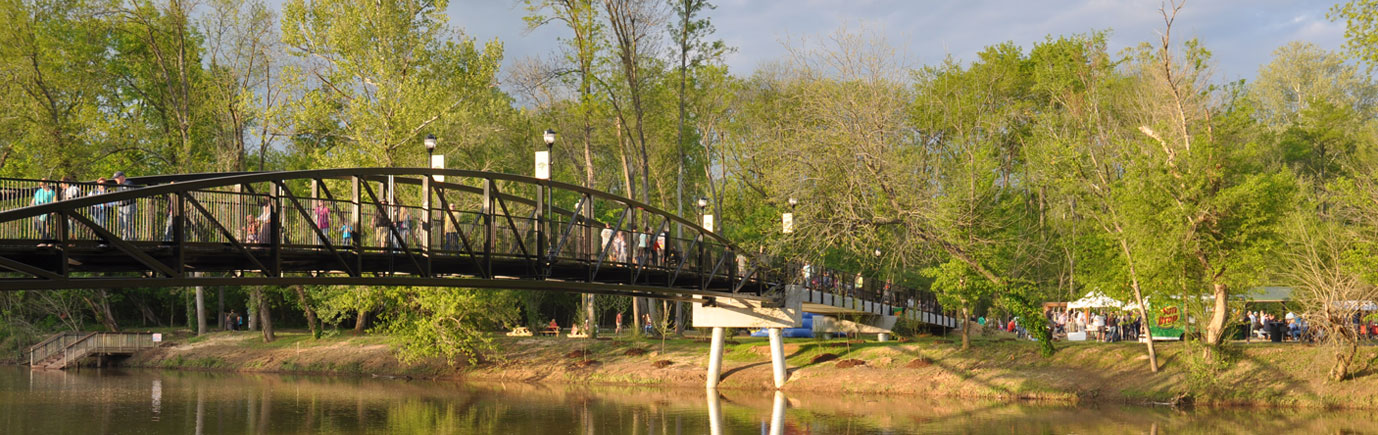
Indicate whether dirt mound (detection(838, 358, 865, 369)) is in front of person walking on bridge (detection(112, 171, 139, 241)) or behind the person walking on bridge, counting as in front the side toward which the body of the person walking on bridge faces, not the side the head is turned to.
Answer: behind

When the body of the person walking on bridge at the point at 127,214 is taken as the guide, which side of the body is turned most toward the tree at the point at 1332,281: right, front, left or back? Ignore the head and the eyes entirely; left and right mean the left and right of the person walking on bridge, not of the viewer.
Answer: back

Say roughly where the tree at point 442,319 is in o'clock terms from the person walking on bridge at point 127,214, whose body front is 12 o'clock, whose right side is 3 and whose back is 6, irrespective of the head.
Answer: The tree is roughly at 4 o'clock from the person walking on bridge.

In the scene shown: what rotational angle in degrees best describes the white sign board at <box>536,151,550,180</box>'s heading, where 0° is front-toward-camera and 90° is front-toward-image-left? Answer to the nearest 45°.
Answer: approximately 0°

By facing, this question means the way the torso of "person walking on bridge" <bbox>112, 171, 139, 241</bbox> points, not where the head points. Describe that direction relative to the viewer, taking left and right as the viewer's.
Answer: facing to the left of the viewer

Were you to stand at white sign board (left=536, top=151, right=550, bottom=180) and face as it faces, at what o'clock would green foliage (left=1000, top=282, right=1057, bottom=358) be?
The green foliage is roughly at 8 o'clock from the white sign board.

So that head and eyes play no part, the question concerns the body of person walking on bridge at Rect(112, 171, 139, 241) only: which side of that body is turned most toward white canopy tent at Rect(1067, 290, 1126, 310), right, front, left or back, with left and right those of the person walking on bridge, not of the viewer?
back

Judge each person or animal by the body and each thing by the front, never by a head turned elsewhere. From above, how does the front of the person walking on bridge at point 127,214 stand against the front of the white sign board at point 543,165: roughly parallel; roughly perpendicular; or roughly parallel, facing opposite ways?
roughly perpendicular

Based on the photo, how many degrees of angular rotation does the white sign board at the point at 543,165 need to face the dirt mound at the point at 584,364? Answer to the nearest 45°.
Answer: approximately 180°

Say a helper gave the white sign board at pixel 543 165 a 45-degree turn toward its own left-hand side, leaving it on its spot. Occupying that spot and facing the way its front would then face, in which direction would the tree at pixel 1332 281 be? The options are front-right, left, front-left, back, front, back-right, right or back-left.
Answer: front-left

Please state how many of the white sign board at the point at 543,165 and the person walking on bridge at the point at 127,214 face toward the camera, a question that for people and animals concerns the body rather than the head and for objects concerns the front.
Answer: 1

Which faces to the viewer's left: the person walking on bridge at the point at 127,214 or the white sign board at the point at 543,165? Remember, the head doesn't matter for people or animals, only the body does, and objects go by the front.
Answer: the person walking on bridge

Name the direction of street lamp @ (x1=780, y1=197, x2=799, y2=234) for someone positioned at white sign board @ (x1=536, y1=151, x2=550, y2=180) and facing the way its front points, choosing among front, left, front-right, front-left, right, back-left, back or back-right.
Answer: back-left
